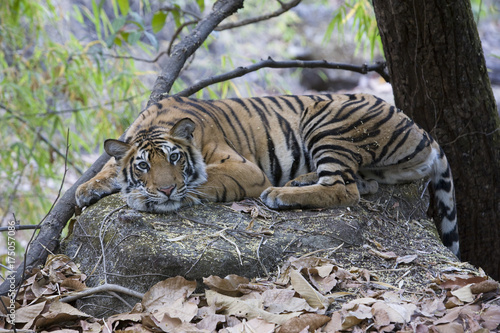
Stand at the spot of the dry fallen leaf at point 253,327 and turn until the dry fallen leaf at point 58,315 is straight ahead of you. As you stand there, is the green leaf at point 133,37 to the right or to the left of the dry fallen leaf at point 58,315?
right

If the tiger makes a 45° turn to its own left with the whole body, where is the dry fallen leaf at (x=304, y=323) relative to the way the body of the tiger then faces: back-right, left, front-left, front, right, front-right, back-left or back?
front-left

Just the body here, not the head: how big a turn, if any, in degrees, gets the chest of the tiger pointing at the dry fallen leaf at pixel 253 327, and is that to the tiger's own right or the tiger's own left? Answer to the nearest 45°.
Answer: approximately 90° to the tiger's own left

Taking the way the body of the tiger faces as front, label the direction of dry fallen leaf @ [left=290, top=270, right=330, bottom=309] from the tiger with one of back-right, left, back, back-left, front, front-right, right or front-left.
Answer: left

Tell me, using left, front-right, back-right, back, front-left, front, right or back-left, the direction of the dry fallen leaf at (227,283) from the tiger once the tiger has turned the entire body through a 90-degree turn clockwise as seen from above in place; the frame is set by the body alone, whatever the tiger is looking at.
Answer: back

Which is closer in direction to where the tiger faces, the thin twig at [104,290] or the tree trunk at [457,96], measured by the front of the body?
the thin twig

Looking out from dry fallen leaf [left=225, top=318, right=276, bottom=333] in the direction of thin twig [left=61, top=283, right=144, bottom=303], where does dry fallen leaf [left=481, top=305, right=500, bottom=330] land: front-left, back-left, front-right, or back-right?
back-right

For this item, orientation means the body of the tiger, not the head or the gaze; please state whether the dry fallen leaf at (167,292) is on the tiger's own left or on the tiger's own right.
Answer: on the tiger's own left

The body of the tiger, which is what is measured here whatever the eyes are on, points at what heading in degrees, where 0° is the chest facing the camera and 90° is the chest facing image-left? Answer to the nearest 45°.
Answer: approximately 90°

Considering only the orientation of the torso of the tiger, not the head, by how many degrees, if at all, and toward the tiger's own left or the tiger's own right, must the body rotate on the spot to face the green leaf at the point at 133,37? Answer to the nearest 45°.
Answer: approximately 45° to the tiger's own right

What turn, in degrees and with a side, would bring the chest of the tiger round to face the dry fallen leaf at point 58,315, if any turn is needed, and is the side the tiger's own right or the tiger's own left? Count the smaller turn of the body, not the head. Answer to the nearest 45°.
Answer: approximately 45° to the tiger's own left
